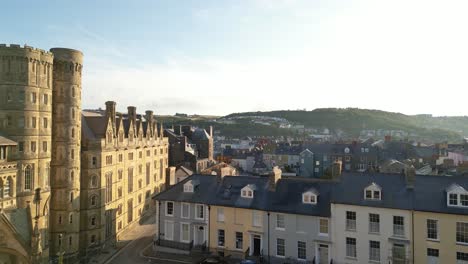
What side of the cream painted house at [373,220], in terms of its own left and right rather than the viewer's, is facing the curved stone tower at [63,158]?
right

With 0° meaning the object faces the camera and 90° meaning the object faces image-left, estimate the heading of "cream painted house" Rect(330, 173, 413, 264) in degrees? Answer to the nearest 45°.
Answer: approximately 0°

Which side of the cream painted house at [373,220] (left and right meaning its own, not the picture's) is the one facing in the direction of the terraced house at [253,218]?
right

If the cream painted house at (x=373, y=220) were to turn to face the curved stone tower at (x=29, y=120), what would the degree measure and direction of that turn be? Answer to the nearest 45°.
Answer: approximately 90° to its right
